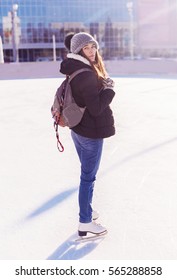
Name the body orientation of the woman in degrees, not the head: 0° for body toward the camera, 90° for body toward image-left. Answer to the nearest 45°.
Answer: approximately 270°

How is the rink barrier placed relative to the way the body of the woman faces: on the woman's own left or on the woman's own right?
on the woman's own left
